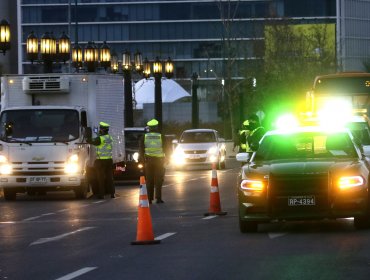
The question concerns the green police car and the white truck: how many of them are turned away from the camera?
0

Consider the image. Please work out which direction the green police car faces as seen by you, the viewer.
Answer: facing the viewer
